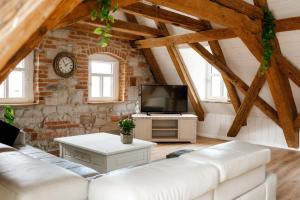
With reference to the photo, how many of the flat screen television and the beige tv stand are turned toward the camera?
2

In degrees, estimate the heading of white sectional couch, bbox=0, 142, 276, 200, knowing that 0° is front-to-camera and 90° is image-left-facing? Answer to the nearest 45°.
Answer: approximately 180°

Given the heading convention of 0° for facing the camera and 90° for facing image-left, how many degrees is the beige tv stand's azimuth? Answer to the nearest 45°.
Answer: approximately 0°

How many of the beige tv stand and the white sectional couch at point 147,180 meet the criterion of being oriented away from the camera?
1

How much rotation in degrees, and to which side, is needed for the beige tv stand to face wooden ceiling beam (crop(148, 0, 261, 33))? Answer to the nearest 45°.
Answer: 0° — it already faces it

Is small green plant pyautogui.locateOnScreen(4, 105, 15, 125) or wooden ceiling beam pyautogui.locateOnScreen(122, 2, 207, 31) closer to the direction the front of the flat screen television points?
the wooden ceiling beam

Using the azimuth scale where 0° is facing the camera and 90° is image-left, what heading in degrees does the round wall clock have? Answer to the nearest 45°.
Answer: approximately 315°

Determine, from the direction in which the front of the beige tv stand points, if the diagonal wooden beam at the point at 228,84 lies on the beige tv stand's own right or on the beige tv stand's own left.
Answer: on the beige tv stand's own left
